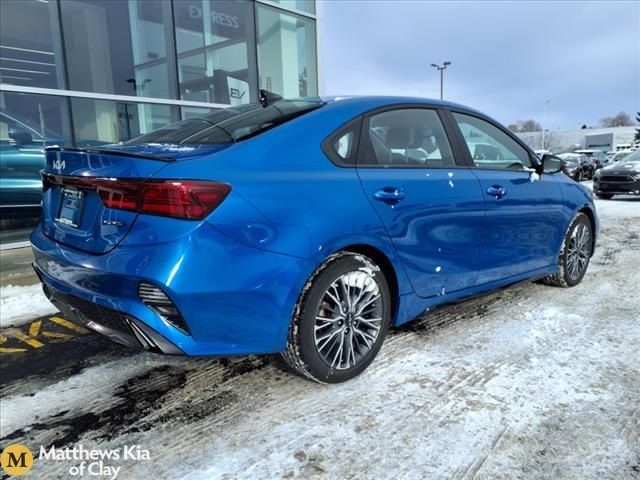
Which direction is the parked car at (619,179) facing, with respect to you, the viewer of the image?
facing the viewer and to the left of the viewer

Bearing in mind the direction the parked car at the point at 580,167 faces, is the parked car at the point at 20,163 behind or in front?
in front

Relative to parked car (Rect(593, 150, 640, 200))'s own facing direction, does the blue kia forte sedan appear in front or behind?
in front

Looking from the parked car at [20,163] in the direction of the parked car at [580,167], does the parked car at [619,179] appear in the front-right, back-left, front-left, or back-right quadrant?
front-right

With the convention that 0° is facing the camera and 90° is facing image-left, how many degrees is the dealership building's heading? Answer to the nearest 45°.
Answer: approximately 315°

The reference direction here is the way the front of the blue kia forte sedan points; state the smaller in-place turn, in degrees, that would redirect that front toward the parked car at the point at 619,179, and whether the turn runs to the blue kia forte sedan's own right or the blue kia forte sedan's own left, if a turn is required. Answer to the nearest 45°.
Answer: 0° — it already faces it

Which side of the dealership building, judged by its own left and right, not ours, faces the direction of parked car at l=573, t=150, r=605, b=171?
left

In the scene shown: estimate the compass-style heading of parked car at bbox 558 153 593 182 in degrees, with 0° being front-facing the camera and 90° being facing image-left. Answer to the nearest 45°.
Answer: approximately 45°

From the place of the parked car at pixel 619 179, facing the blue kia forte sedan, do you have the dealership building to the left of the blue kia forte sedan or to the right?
right

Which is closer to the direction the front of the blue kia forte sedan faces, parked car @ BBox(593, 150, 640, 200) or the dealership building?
the parked car
